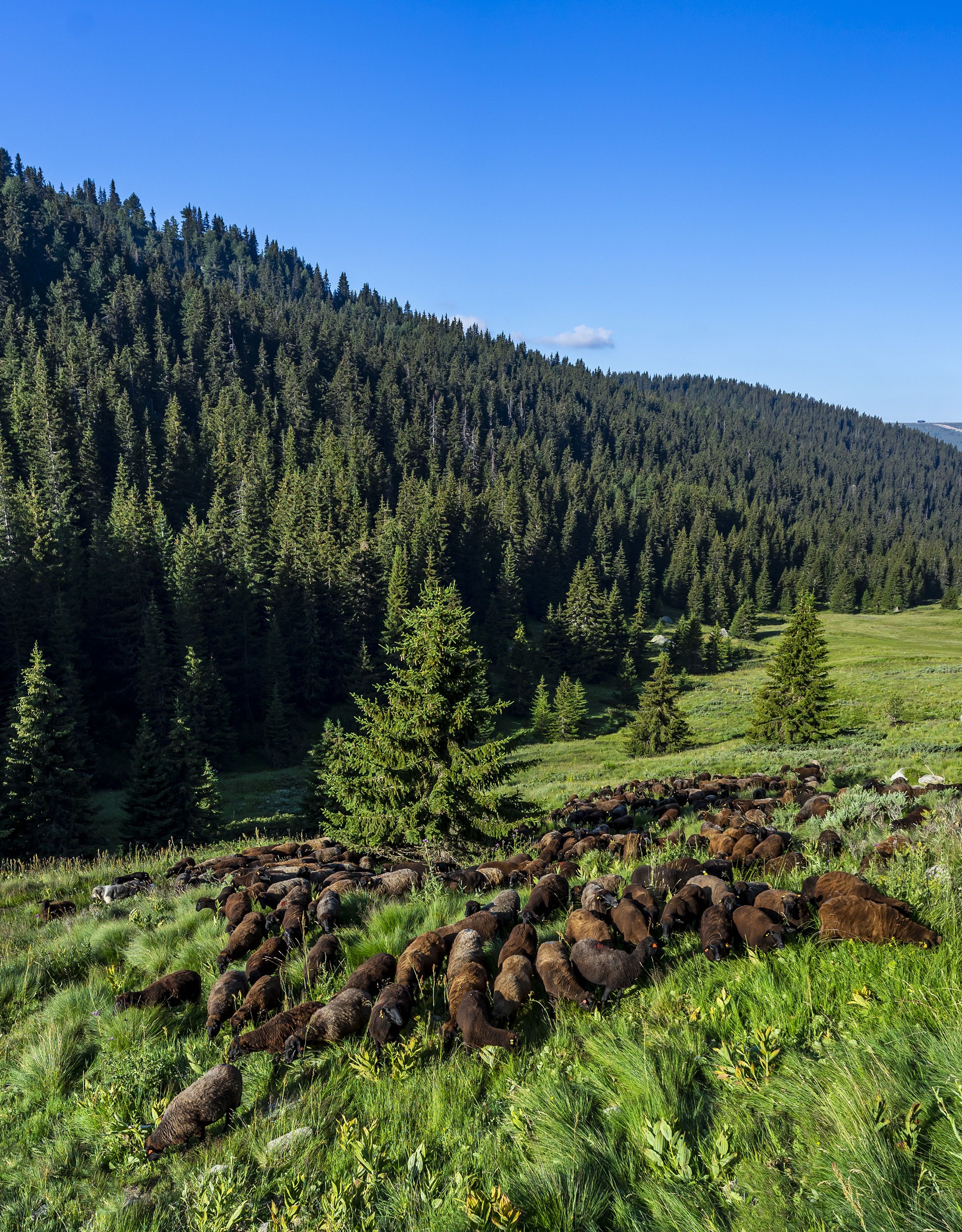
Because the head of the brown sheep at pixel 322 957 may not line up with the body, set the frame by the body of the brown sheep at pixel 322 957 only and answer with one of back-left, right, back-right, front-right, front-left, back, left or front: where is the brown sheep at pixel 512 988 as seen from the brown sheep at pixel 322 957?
left

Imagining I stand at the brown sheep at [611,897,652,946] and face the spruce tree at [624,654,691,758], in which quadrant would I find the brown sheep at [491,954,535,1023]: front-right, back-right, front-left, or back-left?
back-left

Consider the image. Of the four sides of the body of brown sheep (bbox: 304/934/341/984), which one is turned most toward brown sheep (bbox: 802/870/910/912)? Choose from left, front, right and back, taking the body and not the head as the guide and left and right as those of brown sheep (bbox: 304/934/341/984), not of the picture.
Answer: left

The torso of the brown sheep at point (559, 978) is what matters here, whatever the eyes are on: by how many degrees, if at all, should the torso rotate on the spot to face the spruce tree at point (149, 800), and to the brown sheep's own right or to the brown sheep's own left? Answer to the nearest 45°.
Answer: approximately 180°

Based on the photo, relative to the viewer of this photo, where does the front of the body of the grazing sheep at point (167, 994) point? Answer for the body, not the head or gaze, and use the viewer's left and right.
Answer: facing to the left of the viewer

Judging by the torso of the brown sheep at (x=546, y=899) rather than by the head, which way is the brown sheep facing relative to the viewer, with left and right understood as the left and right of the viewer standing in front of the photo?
facing the viewer and to the left of the viewer

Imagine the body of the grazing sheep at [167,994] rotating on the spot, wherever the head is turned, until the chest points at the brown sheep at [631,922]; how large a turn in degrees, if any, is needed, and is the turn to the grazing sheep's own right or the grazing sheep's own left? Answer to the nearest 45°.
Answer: approximately 135° to the grazing sheep's own left

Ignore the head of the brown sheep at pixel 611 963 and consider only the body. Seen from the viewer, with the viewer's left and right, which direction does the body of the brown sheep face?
facing to the right of the viewer

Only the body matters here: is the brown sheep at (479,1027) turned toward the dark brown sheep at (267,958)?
no

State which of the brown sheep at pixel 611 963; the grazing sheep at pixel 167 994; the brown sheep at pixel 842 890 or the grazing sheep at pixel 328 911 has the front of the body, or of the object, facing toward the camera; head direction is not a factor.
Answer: the grazing sheep at pixel 328 911

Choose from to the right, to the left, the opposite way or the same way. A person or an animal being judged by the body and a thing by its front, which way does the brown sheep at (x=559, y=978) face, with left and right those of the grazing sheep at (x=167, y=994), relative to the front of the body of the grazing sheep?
to the left

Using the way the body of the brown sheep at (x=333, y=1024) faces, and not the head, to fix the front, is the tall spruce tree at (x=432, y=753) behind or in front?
behind

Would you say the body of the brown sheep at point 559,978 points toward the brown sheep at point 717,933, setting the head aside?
no

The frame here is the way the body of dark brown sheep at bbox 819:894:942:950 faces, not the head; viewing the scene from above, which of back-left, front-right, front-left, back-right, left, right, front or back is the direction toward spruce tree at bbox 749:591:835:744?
left

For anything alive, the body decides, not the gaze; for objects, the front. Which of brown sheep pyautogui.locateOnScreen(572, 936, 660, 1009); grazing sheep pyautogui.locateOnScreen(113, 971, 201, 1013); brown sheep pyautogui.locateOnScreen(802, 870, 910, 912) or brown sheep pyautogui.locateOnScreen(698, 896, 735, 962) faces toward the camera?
brown sheep pyautogui.locateOnScreen(698, 896, 735, 962)

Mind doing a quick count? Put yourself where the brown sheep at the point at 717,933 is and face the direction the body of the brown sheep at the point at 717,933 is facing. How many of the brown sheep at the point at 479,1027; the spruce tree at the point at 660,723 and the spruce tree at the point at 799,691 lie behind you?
2
